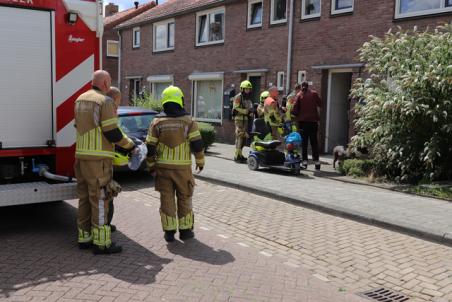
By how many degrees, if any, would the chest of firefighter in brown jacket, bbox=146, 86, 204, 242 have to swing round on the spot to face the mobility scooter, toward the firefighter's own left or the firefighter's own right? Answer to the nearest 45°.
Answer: approximately 45° to the firefighter's own right

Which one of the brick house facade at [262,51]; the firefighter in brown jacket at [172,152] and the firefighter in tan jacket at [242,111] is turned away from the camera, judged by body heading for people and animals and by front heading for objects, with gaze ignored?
the firefighter in brown jacket at [172,152]

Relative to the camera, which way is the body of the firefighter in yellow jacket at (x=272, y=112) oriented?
to the viewer's right

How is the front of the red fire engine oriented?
away from the camera

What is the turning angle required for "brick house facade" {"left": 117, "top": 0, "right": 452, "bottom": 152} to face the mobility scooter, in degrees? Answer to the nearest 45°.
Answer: approximately 45° to its left

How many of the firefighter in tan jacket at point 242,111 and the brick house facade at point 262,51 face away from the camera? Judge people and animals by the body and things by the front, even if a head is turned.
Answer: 0

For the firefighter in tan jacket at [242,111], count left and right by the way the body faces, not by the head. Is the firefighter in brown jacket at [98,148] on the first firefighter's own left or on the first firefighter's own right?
on the first firefighter's own right

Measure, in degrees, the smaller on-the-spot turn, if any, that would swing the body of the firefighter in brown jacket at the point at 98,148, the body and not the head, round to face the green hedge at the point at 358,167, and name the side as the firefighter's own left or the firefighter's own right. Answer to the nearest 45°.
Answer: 0° — they already face it

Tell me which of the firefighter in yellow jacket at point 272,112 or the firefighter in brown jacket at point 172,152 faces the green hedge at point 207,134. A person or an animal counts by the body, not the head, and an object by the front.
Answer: the firefighter in brown jacket at point 172,152

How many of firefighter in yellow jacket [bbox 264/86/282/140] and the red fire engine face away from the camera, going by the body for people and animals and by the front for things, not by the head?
1

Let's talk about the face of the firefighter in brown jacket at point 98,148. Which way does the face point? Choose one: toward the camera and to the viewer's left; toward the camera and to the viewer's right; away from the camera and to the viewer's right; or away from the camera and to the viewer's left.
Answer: away from the camera and to the viewer's right

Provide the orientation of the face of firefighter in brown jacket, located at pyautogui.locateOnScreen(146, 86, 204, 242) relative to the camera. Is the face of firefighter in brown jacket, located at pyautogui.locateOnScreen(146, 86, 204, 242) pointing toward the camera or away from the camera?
away from the camera

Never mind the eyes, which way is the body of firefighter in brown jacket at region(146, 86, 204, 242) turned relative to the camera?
away from the camera

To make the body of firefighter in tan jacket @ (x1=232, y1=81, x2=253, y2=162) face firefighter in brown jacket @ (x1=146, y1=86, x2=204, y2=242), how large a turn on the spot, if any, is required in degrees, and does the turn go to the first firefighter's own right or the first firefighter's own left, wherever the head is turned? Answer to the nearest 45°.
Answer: approximately 45° to the first firefighter's own right
